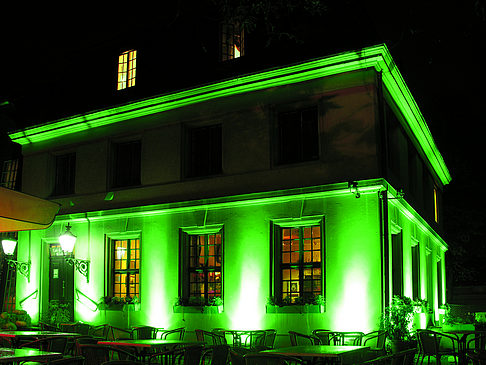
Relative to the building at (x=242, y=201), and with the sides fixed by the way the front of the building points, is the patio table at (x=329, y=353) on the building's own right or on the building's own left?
on the building's own left

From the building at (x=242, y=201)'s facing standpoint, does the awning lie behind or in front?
in front

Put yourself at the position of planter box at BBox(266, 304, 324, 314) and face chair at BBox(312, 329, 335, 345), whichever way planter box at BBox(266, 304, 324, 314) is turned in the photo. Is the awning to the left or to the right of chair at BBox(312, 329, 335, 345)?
right

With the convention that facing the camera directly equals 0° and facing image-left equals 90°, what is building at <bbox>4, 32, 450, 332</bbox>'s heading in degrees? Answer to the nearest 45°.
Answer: approximately 45°
